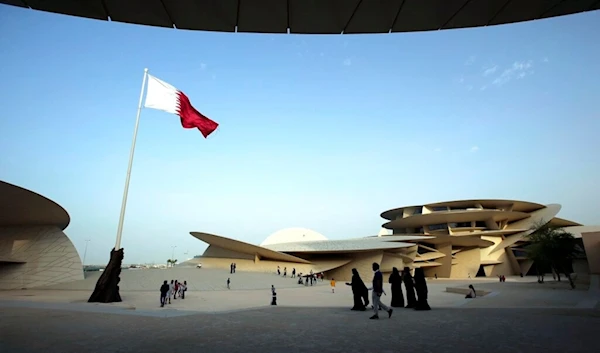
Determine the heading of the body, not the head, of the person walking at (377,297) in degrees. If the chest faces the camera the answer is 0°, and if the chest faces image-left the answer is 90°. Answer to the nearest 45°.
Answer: approximately 90°

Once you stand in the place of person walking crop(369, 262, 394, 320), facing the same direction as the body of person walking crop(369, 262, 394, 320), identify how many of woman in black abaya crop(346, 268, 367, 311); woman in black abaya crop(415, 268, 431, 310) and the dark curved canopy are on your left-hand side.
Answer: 1

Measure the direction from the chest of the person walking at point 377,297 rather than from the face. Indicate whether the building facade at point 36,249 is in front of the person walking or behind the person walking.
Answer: in front

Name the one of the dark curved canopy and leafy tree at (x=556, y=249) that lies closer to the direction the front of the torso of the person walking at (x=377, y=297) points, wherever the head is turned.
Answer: the dark curved canopy

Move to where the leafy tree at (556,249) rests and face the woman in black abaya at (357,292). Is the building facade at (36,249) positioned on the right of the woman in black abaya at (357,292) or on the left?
right

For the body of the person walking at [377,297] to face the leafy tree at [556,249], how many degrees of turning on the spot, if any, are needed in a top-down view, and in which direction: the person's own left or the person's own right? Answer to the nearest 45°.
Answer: approximately 135° to the person's own right

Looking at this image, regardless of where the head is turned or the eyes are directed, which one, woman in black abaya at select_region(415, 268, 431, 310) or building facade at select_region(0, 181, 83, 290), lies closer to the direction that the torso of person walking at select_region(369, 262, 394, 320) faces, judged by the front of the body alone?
the building facade
